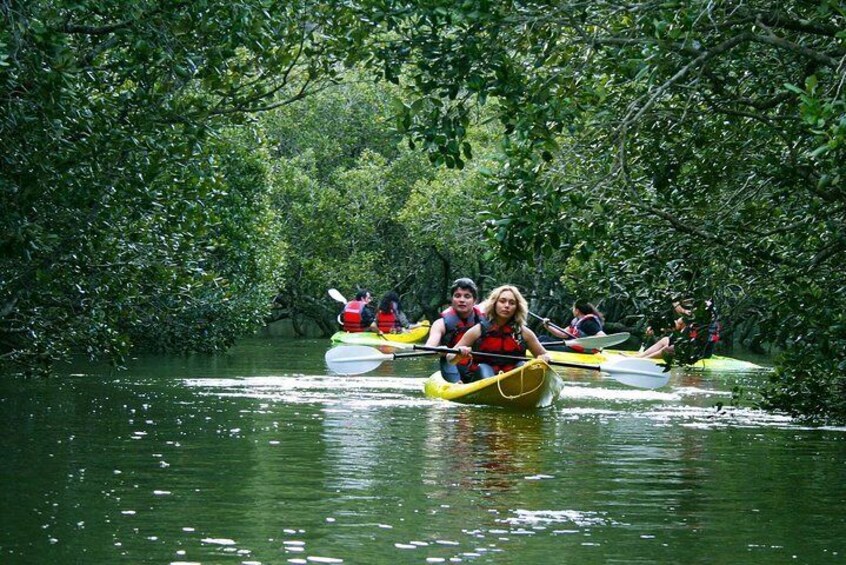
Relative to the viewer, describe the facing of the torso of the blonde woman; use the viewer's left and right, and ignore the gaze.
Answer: facing the viewer

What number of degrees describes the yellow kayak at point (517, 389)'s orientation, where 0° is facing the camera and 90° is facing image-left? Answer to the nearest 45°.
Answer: approximately 315°

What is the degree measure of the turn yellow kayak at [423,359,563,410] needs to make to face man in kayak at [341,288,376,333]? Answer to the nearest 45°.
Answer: approximately 135° to its left

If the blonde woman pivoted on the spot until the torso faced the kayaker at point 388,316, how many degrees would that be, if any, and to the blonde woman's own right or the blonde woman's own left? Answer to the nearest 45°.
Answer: approximately 180°
